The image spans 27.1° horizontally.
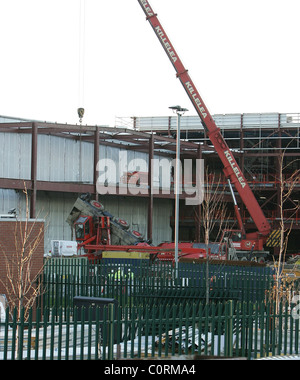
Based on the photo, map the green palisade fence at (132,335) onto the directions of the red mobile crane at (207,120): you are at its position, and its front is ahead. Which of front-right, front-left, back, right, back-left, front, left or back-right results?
left

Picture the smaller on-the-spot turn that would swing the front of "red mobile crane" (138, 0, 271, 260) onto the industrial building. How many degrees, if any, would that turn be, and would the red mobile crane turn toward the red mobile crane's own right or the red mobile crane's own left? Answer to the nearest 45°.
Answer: approximately 45° to the red mobile crane's own right

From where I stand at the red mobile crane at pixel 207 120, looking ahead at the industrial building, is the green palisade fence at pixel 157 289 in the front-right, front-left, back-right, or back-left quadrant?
back-left

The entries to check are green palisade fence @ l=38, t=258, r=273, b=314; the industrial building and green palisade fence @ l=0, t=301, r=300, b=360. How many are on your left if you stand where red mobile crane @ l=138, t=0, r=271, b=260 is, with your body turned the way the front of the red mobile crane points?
2

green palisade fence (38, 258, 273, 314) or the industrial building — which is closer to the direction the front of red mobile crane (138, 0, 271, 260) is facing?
the industrial building

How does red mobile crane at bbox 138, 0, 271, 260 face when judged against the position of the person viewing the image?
facing to the left of the viewer

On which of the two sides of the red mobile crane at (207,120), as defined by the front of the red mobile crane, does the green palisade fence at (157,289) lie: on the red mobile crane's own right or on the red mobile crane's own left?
on the red mobile crane's own left
